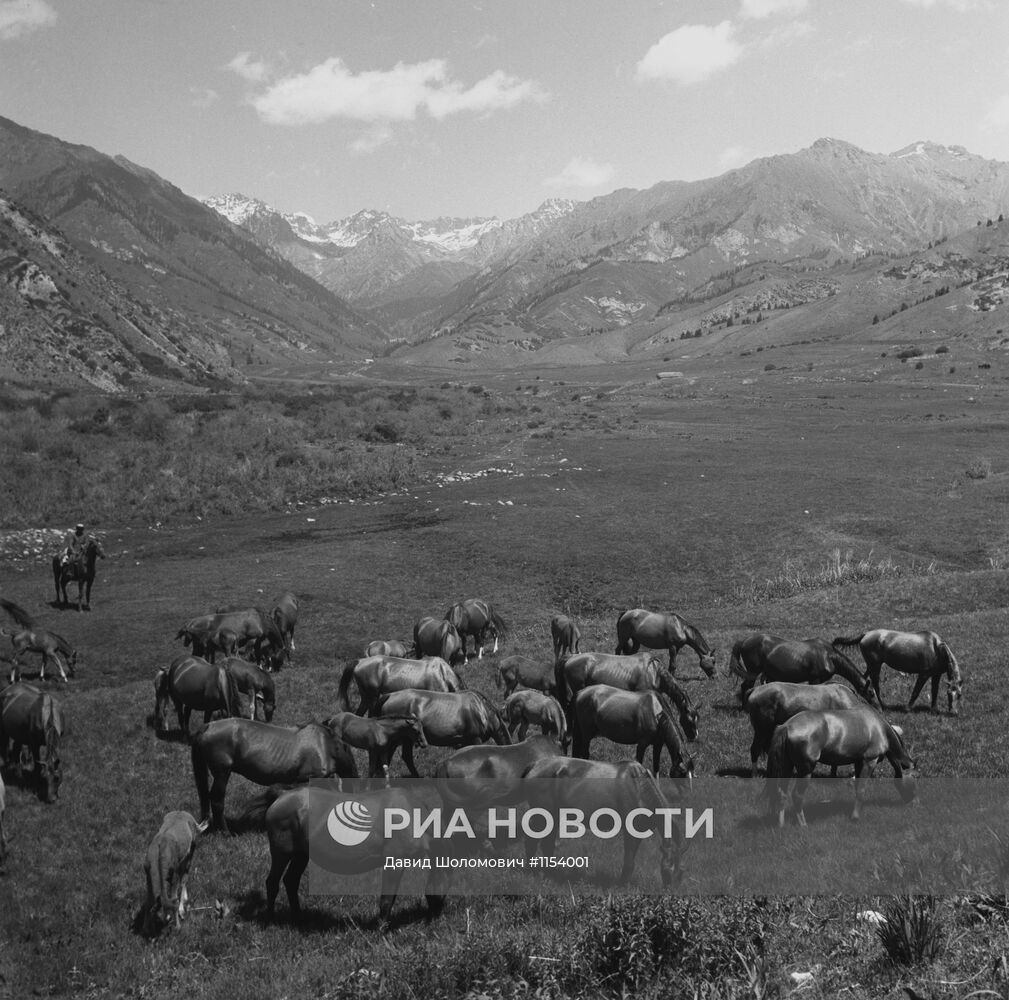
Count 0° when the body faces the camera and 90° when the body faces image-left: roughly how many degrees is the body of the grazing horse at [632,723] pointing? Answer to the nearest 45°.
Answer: approximately 270°

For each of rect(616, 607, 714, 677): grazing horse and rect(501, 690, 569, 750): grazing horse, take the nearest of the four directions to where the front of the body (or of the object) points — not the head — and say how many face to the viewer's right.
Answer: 2

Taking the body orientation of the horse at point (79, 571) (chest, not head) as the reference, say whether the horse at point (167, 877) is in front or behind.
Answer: in front

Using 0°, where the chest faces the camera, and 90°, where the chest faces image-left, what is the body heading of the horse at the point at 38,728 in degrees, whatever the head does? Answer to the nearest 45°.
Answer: approximately 315°

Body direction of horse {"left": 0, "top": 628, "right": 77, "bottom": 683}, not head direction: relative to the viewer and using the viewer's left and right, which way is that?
facing to the right of the viewer

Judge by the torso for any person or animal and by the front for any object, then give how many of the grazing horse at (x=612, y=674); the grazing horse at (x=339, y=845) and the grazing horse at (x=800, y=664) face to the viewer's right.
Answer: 3

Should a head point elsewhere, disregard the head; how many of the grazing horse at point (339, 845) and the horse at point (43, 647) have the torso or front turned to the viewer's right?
2

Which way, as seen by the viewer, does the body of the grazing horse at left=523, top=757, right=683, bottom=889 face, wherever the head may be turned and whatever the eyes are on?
to the viewer's right

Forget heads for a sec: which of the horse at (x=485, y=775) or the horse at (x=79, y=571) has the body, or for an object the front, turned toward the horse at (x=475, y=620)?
the horse at (x=79, y=571)

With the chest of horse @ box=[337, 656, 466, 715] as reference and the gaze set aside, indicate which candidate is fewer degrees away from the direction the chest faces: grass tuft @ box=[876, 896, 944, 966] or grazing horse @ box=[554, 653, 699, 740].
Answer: the grazing horse
